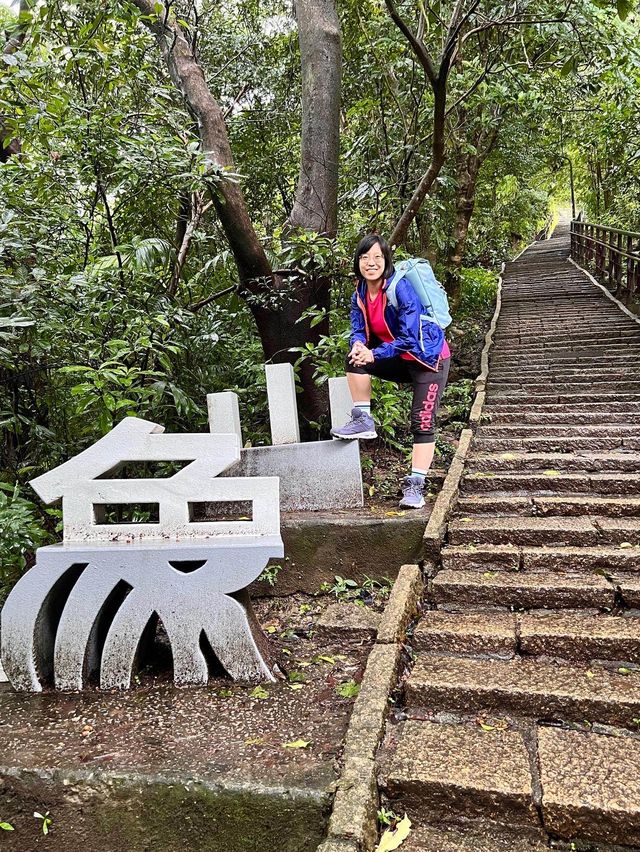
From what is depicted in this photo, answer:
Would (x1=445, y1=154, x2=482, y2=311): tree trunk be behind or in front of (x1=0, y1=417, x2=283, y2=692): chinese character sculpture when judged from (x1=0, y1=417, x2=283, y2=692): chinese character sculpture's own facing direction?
behind

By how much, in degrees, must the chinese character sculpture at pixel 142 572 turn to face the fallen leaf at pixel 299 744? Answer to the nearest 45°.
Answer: approximately 45° to its left

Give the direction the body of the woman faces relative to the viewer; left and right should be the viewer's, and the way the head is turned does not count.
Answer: facing the viewer and to the left of the viewer

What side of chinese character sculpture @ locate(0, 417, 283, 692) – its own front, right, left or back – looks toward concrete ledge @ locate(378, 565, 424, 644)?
left

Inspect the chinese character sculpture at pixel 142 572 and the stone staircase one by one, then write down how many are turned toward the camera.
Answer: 2

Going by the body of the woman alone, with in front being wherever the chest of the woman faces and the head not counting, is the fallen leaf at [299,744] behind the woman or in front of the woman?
in front

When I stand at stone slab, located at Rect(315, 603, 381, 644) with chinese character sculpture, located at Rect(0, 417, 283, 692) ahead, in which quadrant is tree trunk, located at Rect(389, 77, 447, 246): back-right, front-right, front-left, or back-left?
back-right

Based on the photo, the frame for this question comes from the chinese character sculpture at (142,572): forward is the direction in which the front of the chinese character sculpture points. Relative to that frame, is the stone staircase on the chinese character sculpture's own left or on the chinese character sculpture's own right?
on the chinese character sculpture's own left

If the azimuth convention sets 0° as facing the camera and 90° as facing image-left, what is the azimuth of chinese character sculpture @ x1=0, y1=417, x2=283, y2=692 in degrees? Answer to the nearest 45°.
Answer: approximately 0°
